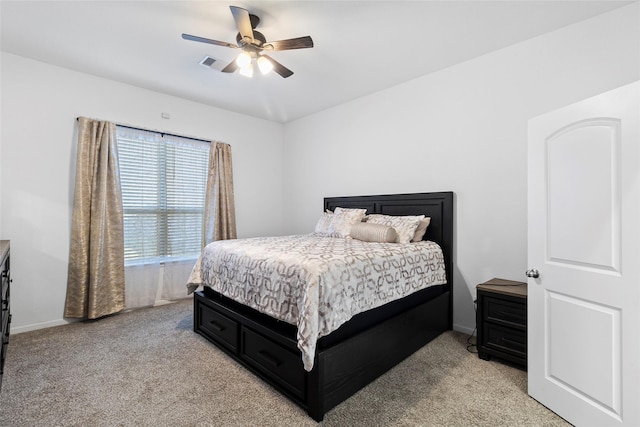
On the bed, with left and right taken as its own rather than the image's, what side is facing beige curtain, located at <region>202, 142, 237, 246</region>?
right
